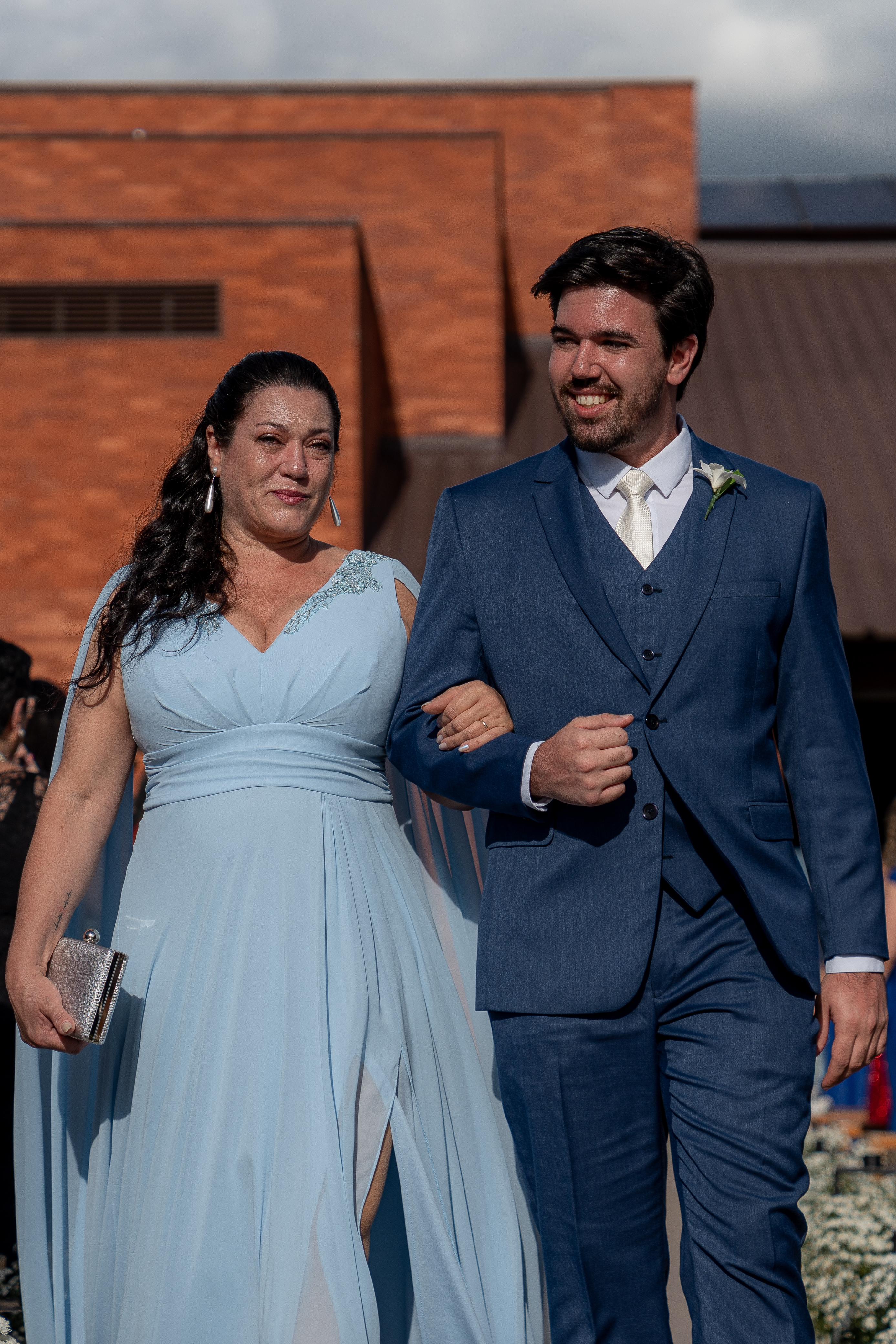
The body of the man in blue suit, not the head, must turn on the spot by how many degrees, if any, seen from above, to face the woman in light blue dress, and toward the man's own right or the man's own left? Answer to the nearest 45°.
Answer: approximately 90° to the man's own right

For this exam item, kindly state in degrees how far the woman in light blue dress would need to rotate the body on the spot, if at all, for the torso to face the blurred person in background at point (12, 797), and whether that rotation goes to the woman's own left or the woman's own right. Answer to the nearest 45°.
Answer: approximately 135° to the woman's own right

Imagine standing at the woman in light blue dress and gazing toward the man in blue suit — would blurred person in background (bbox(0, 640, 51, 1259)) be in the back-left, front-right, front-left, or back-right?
back-left

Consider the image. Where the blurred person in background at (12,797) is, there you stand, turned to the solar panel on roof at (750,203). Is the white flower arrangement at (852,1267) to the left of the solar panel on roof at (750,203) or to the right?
right
